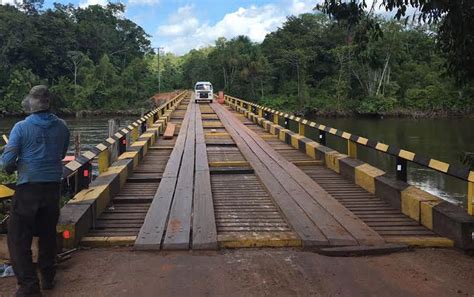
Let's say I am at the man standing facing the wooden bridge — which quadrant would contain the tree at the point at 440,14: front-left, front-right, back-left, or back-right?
front-right

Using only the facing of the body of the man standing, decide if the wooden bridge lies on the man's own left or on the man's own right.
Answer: on the man's own right

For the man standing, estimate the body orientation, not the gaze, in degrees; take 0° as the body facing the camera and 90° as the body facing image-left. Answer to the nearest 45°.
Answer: approximately 135°

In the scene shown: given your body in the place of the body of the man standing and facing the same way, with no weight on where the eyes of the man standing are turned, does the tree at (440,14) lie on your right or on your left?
on your right
